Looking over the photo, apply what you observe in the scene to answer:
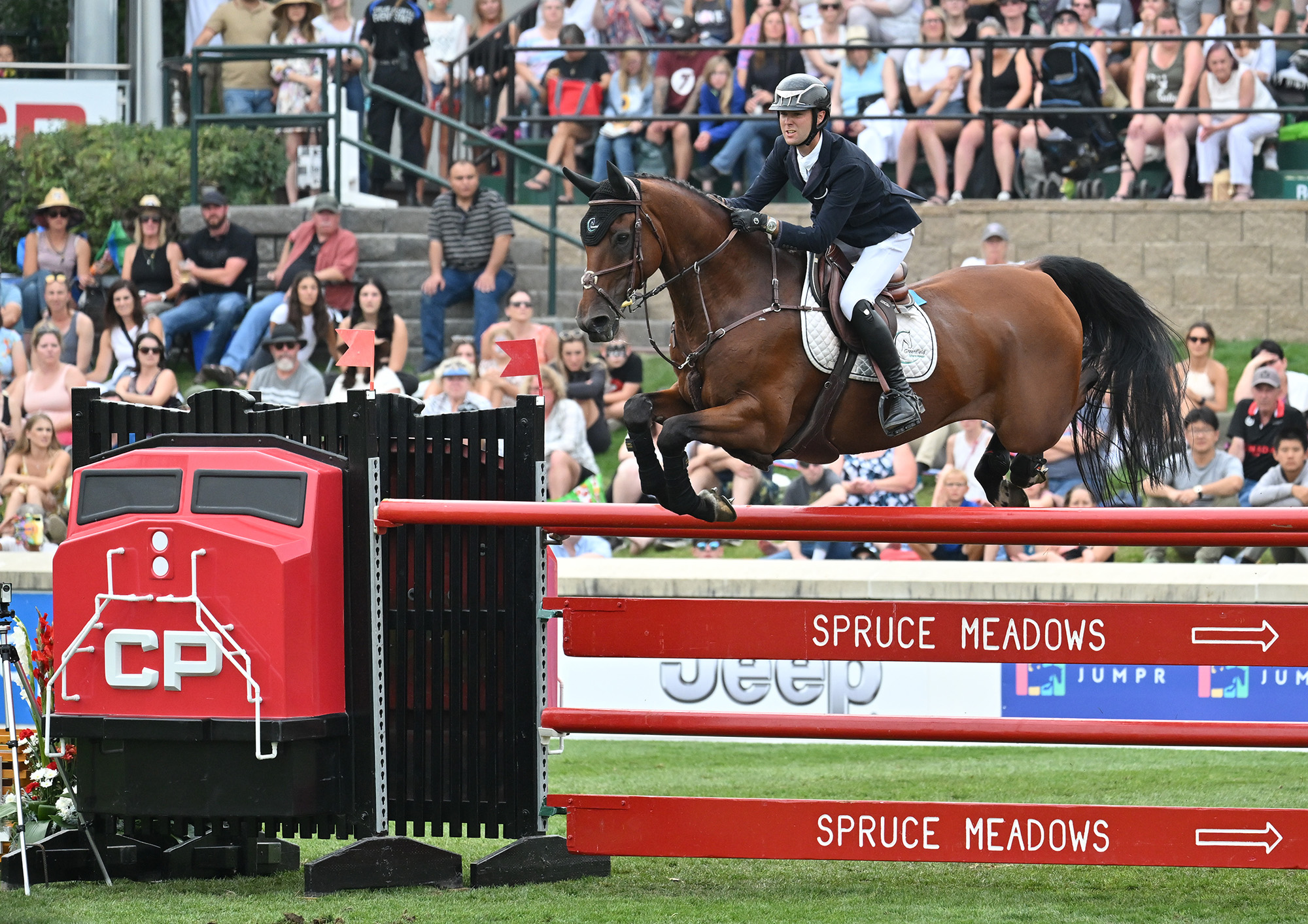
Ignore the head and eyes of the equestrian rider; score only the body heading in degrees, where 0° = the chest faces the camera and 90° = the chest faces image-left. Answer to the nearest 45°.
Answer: approximately 45°

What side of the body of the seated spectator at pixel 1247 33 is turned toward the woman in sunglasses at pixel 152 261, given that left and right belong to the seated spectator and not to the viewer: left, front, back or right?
right

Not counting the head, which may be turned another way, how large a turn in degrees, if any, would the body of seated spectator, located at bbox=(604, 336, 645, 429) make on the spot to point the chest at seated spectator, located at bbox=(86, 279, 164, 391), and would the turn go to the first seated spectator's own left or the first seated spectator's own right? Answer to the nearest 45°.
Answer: approximately 45° to the first seated spectator's own right

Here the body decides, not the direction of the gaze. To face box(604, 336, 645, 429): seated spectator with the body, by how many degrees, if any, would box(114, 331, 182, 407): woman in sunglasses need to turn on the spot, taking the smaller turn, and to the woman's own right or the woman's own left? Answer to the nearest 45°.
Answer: approximately 90° to the woman's own left
